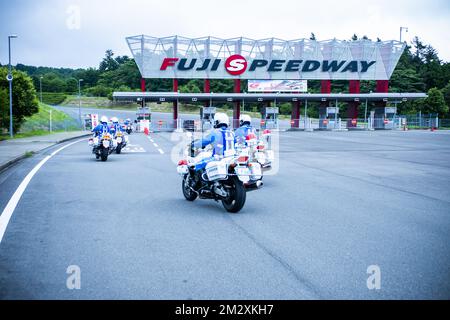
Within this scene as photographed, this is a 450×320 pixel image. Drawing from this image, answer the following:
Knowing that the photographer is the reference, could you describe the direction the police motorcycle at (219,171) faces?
facing away from the viewer and to the left of the viewer

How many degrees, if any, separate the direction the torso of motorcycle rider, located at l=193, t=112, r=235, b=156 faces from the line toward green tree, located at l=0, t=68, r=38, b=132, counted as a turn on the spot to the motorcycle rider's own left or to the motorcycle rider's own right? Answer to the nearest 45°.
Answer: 0° — they already face it

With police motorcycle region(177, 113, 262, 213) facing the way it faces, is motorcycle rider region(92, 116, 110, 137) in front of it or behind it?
in front

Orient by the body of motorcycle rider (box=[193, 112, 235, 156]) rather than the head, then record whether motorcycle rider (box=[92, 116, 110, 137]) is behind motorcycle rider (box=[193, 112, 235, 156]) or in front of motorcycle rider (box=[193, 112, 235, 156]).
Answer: in front

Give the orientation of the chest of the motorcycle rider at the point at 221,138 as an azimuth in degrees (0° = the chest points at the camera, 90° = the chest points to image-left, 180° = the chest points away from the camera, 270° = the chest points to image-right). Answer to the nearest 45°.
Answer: approximately 135°

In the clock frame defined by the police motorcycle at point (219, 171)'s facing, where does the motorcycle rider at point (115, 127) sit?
The motorcycle rider is roughly at 1 o'clock from the police motorcycle.

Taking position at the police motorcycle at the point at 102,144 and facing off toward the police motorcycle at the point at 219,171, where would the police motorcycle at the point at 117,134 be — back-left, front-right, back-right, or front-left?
back-left
